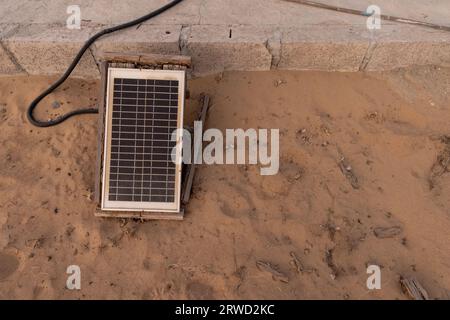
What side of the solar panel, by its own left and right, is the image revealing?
front
